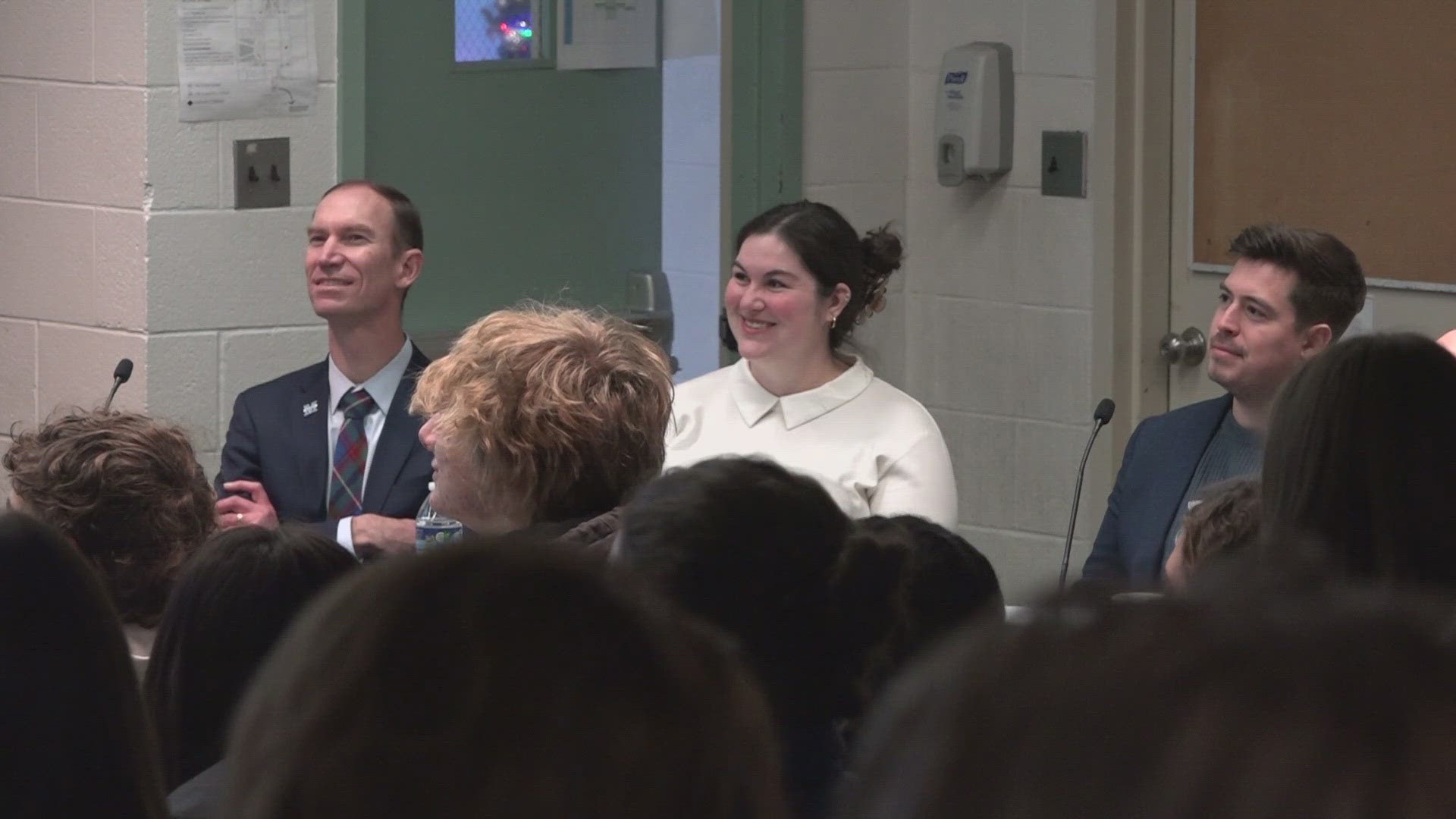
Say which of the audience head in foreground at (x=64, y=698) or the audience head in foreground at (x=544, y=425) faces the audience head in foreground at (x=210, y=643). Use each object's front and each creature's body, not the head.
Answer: the audience head in foreground at (x=64, y=698)

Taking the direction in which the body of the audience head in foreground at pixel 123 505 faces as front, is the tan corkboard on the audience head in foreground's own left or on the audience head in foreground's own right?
on the audience head in foreground's own right

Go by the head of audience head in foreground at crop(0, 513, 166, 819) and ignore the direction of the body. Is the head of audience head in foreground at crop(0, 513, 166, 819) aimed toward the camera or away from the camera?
away from the camera

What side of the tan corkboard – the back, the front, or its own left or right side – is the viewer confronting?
front

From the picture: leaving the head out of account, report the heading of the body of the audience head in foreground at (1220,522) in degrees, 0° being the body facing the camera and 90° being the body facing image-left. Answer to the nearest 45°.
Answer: approximately 135°

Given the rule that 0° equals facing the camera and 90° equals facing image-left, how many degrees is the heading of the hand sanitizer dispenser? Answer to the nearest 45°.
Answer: approximately 45°

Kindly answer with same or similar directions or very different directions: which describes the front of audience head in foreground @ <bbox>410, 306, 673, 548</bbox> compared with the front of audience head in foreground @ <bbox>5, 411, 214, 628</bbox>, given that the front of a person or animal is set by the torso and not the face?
same or similar directions

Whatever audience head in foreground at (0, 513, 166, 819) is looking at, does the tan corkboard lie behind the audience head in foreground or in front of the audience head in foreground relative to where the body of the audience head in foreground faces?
in front

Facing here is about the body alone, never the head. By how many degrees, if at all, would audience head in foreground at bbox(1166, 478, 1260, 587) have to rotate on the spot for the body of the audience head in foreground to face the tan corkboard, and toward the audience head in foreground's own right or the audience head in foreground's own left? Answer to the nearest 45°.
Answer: approximately 45° to the audience head in foreground's own right

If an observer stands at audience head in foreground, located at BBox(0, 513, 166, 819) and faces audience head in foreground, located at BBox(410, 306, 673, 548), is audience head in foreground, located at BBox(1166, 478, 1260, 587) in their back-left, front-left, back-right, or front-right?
front-right

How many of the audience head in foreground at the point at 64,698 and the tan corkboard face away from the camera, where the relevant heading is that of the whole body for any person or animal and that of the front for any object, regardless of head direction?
1

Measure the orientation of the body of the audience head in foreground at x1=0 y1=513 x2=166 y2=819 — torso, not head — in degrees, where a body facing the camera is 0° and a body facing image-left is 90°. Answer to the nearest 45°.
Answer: approximately 180°

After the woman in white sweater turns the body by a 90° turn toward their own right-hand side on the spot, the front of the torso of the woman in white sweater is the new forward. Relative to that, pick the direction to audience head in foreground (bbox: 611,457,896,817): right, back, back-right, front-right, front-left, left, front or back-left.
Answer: back-left

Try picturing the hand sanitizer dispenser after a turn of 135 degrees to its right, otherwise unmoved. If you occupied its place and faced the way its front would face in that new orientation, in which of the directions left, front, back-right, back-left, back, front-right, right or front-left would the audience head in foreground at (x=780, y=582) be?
back
